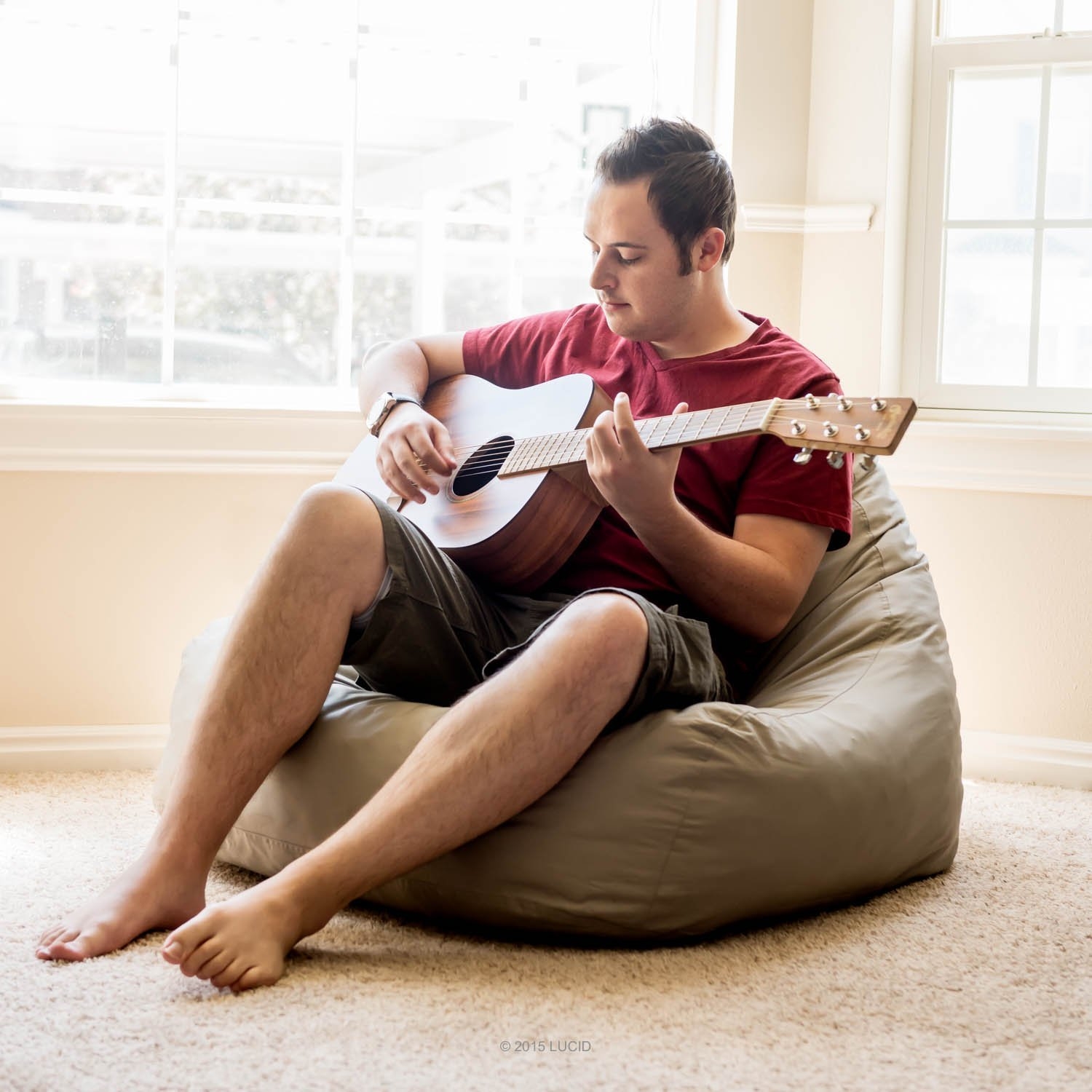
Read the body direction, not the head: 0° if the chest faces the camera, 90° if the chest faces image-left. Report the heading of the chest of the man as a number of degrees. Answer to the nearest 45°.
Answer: approximately 45°

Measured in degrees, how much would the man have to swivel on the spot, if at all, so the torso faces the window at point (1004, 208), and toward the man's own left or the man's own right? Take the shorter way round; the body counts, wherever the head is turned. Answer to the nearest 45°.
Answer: approximately 180°

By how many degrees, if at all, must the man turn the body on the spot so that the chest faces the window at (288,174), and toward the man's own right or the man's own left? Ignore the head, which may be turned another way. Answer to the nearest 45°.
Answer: approximately 135° to the man's own right
